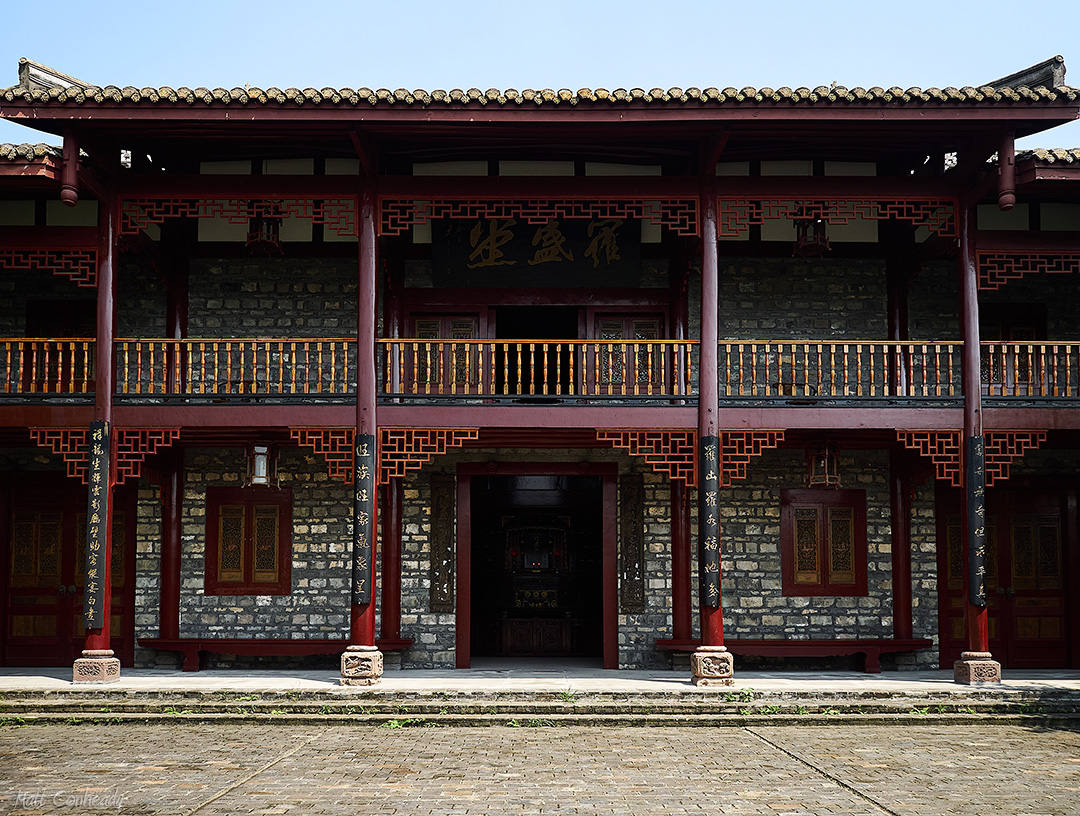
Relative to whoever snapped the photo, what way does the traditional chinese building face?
facing the viewer
